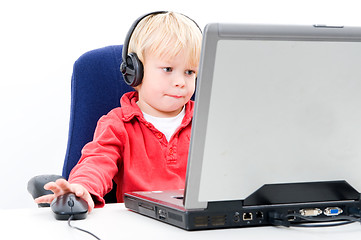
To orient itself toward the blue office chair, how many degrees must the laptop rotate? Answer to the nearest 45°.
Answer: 0° — it already faces it

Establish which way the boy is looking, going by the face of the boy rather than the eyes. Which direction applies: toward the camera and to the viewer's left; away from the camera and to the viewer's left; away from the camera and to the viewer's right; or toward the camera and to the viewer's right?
toward the camera and to the viewer's right

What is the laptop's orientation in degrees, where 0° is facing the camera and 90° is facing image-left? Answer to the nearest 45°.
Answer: approximately 135°

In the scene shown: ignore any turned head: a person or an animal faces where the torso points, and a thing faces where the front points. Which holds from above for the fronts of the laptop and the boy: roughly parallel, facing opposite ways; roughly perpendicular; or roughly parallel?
roughly parallel, facing opposite ways

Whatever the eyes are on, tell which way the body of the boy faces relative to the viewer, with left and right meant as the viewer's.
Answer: facing the viewer and to the right of the viewer
